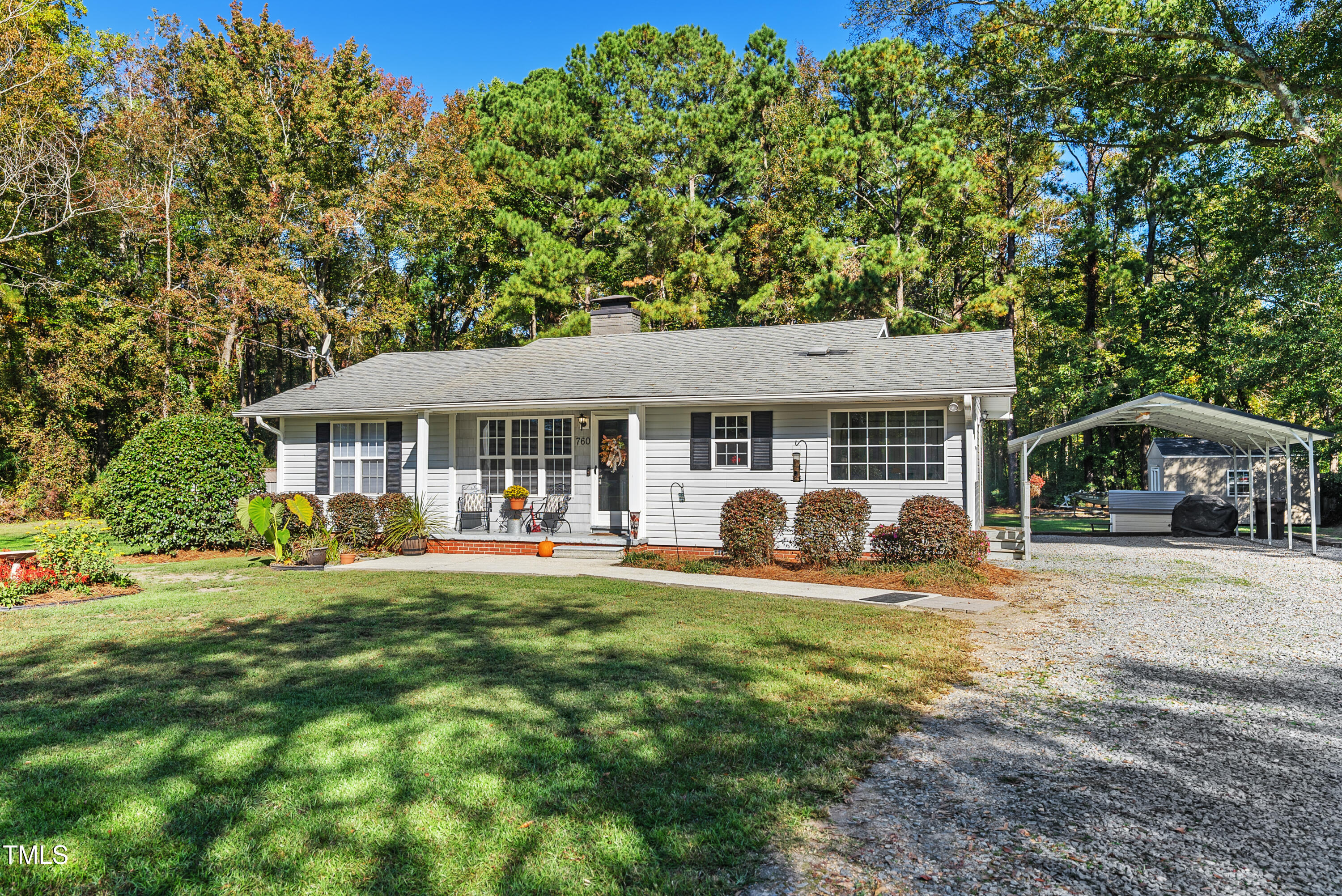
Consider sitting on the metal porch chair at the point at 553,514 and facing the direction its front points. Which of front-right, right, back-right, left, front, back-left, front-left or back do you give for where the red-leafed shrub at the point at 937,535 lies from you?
left

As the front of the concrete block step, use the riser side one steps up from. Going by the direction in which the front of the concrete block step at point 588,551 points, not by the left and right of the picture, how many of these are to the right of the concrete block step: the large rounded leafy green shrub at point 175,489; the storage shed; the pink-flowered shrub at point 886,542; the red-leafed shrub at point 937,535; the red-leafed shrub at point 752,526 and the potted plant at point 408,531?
2

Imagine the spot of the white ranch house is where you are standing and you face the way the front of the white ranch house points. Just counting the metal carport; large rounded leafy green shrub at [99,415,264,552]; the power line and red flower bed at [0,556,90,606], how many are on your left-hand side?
1

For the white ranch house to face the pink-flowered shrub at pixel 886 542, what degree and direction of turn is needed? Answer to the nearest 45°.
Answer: approximately 45° to its left

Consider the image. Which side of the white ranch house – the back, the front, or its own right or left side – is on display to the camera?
front

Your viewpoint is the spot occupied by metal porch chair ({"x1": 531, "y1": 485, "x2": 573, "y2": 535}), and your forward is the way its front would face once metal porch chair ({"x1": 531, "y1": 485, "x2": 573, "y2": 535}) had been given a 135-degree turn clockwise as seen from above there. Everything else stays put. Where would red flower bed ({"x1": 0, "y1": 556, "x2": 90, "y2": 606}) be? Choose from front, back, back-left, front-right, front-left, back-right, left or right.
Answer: back-left

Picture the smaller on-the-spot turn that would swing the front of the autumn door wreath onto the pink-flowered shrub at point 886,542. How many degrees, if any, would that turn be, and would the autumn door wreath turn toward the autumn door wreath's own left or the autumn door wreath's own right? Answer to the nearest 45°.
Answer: approximately 45° to the autumn door wreath's own left

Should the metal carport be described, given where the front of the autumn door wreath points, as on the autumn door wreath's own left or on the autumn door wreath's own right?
on the autumn door wreath's own left

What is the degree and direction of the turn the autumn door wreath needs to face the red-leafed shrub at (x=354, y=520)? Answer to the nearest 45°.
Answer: approximately 90° to its right

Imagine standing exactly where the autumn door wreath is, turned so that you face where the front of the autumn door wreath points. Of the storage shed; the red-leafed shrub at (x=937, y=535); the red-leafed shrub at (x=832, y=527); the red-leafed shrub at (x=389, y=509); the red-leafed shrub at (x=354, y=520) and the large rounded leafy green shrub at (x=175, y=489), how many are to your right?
3

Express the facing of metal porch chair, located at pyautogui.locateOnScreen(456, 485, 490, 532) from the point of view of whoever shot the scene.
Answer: facing the viewer

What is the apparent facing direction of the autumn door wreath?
toward the camera

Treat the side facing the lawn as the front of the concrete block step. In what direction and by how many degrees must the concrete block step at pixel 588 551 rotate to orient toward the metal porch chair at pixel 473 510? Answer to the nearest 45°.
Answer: approximately 135° to its right

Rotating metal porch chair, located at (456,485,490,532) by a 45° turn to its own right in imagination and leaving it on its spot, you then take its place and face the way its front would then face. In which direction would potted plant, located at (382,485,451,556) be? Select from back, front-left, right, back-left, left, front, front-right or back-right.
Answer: front

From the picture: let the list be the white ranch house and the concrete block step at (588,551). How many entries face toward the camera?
2
